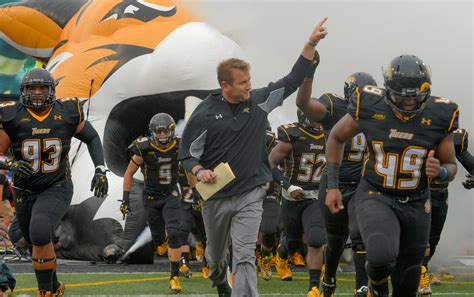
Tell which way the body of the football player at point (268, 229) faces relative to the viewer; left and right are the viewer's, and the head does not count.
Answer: facing the viewer

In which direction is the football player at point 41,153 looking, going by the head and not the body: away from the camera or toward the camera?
toward the camera

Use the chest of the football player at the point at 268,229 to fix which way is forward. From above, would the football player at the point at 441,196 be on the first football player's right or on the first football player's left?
on the first football player's left

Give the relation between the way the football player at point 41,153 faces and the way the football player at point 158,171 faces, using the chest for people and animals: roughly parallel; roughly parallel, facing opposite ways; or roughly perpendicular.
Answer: roughly parallel

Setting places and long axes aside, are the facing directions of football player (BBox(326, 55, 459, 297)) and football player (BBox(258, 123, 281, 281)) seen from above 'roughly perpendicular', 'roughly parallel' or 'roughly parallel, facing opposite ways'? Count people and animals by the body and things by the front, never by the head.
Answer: roughly parallel

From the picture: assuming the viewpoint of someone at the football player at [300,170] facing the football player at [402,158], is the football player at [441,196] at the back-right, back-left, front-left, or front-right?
front-left

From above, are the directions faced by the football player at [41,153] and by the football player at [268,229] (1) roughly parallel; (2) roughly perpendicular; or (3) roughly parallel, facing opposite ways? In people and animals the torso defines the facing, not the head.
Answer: roughly parallel

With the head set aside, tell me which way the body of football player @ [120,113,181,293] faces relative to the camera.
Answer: toward the camera

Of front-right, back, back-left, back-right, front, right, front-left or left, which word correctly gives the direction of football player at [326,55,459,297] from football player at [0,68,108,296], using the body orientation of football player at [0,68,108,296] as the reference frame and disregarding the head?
front-left

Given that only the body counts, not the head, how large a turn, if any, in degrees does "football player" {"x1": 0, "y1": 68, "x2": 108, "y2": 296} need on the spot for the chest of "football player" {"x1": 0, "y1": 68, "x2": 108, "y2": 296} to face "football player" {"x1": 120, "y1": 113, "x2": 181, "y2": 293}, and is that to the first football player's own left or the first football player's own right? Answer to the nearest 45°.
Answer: approximately 135° to the first football player's own left

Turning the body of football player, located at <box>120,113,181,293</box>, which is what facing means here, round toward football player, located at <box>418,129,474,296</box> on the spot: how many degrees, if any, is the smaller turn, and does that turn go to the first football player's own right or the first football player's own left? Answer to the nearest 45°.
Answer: approximately 45° to the first football player's own left

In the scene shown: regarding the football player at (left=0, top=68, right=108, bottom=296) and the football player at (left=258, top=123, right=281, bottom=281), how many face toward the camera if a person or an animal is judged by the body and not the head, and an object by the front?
2
